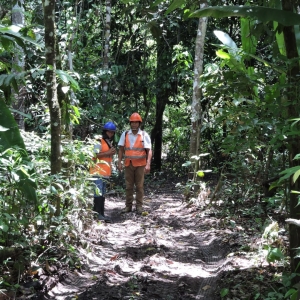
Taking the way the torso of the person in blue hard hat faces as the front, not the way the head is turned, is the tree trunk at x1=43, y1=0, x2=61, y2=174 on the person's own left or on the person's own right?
on the person's own right

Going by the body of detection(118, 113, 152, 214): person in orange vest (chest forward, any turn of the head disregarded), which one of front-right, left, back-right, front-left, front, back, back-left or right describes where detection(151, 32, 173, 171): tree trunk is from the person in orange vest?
back

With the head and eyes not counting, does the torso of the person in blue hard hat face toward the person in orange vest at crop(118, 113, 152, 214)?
no

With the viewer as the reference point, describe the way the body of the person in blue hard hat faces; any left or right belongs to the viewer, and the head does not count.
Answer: facing the viewer and to the right of the viewer

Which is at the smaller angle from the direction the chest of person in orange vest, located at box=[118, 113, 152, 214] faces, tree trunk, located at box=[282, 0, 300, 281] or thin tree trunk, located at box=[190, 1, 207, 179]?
the tree trunk

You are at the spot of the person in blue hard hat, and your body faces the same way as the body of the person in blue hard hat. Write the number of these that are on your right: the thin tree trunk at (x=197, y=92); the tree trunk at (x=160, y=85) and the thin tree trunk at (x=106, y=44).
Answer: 0

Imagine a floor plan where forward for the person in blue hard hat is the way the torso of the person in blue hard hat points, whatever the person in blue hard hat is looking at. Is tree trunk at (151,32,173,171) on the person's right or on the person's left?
on the person's left

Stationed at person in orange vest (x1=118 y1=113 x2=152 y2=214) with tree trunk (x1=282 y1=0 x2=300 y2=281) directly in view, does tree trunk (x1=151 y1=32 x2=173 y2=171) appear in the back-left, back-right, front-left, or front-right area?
back-left

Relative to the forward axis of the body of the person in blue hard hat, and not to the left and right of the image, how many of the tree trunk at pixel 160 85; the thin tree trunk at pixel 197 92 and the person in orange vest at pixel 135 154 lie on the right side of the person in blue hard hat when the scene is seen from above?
0

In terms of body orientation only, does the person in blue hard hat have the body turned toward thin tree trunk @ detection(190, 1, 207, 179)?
no

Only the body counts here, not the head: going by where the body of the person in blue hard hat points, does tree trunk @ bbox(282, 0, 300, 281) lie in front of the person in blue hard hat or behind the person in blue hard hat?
in front

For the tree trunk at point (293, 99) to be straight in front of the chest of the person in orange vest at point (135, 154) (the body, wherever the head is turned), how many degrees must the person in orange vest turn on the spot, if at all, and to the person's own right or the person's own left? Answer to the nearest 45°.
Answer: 0° — they already face it

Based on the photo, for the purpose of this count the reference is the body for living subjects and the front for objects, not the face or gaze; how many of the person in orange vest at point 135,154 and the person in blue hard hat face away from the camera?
0

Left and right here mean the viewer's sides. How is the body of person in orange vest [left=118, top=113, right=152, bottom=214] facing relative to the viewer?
facing the viewer

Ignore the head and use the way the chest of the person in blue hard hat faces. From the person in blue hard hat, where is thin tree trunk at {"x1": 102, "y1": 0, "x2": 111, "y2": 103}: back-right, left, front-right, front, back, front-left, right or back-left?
back-left

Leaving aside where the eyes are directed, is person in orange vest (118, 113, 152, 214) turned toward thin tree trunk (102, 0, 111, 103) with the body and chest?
no
